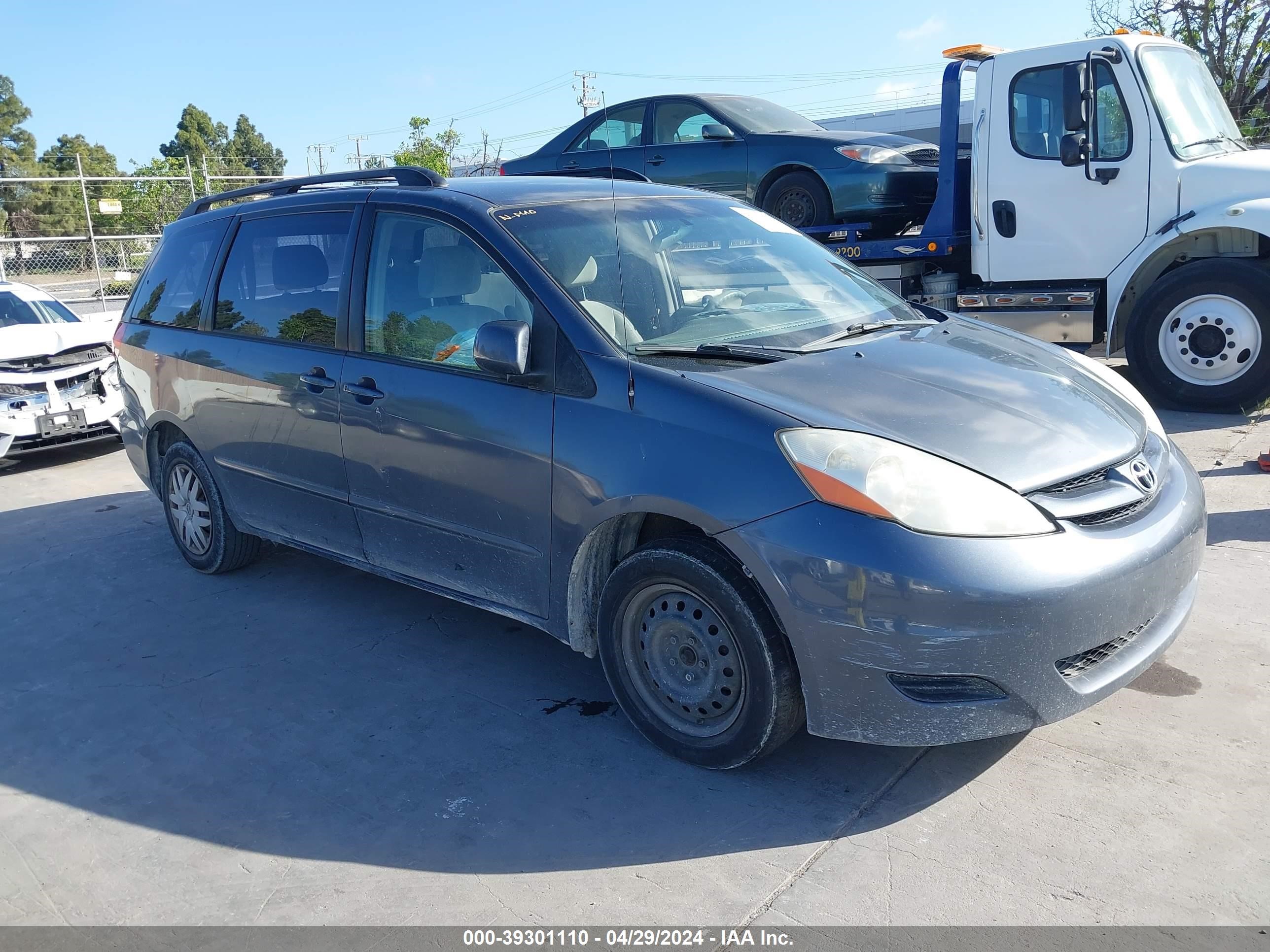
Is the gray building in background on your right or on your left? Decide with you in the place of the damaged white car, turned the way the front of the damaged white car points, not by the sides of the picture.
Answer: on your left

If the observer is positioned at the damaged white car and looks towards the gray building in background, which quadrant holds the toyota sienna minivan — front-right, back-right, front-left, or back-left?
back-right

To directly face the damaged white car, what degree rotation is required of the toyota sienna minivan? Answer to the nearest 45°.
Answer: approximately 180°

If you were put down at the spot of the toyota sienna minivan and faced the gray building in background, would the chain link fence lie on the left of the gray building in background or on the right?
left

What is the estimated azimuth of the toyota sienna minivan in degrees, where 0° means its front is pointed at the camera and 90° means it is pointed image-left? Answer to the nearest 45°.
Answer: approximately 315°

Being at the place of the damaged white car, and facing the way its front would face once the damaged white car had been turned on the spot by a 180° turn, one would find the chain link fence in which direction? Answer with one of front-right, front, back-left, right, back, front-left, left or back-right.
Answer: front-right

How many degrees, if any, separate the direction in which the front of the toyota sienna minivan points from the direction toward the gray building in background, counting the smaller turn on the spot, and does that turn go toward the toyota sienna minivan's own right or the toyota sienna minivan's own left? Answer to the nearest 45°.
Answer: approximately 135° to the toyota sienna minivan's own left

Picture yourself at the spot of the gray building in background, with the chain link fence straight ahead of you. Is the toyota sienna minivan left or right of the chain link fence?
left

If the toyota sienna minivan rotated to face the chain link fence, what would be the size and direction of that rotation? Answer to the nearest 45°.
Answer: approximately 180°
